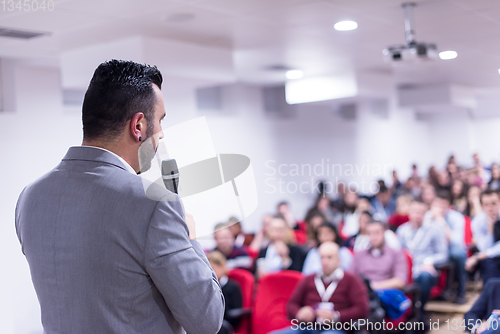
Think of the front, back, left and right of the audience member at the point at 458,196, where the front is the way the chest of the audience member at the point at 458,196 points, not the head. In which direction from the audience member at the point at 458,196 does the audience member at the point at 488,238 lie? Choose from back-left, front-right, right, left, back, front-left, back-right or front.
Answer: front-left

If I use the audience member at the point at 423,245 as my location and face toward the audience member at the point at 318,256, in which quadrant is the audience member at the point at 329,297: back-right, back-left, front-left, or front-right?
front-left

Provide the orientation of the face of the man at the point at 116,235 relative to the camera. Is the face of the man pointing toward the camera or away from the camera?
away from the camera

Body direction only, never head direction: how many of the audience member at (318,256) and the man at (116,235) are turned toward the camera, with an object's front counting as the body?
1

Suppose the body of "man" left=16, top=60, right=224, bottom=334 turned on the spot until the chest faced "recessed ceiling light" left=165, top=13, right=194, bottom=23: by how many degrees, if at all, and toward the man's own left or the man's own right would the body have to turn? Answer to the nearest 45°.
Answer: approximately 45° to the man's own left

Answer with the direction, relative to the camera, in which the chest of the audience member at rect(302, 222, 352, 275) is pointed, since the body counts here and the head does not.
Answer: toward the camera

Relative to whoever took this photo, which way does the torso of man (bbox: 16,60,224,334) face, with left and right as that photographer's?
facing away from the viewer and to the right of the viewer

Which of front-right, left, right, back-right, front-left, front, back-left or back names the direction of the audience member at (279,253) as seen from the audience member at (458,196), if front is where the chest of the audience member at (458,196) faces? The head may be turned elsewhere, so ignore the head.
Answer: front-right

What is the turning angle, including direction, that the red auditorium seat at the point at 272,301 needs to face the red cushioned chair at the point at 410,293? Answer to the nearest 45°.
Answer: approximately 135° to its left

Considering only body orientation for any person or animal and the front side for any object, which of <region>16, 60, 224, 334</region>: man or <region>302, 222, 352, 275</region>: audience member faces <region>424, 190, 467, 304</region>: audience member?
the man

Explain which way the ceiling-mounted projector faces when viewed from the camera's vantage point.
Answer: facing the viewer and to the left of the viewer
